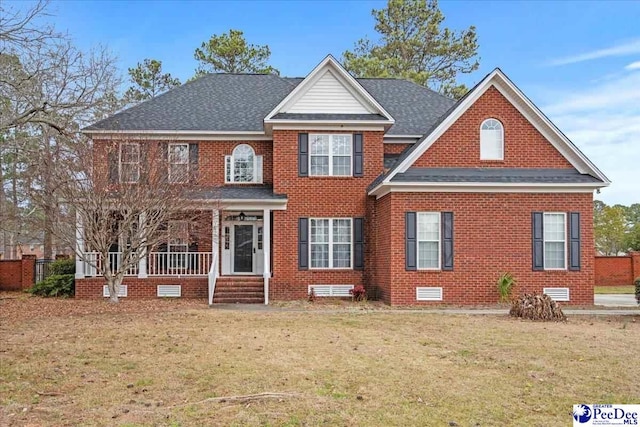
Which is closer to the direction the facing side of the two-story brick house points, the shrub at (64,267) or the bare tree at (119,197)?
the bare tree

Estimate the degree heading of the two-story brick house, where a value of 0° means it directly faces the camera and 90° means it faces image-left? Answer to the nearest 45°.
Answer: approximately 0°

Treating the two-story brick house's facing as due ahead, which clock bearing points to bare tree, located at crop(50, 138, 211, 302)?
The bare tree is roughly at 2 o'clock from the two-story brick house.

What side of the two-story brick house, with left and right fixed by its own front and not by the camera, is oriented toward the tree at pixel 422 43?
back

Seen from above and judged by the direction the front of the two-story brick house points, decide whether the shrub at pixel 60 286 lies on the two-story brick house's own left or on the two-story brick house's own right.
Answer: on the two-story brick house's own right

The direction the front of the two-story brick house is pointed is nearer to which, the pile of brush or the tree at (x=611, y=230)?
the pile of brush

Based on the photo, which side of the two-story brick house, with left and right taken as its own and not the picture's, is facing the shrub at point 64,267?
right

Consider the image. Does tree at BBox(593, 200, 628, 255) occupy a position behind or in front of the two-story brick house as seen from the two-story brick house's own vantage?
behind
